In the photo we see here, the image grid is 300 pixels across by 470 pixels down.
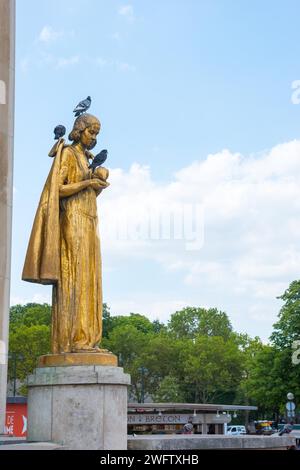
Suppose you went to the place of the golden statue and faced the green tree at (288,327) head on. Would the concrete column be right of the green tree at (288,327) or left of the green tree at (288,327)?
left

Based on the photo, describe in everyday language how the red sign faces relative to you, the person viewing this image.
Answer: facing the viewer

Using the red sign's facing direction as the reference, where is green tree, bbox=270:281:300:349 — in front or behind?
behind

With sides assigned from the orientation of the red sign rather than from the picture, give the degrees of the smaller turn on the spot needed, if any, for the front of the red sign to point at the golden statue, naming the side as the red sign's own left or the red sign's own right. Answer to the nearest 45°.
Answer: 0° — it already faces it

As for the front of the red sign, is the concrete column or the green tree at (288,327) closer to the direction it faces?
the concrete column

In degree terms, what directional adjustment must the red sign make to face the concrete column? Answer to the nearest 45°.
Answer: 0° — it already faces it

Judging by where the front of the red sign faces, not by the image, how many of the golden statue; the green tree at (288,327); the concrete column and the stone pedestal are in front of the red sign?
3

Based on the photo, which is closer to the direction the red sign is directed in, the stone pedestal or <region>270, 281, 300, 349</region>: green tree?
the stone pedestal

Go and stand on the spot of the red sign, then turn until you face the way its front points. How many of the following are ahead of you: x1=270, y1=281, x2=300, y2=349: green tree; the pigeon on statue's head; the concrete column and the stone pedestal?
3

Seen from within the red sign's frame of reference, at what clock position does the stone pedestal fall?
The stone pedestal is roughly at 12 o'clock from the red sign.

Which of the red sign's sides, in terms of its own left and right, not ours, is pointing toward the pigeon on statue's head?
front
